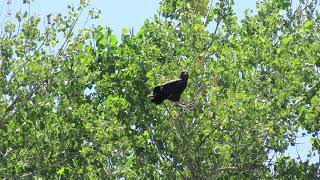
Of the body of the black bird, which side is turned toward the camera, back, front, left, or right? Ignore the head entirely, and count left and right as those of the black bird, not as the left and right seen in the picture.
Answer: right
